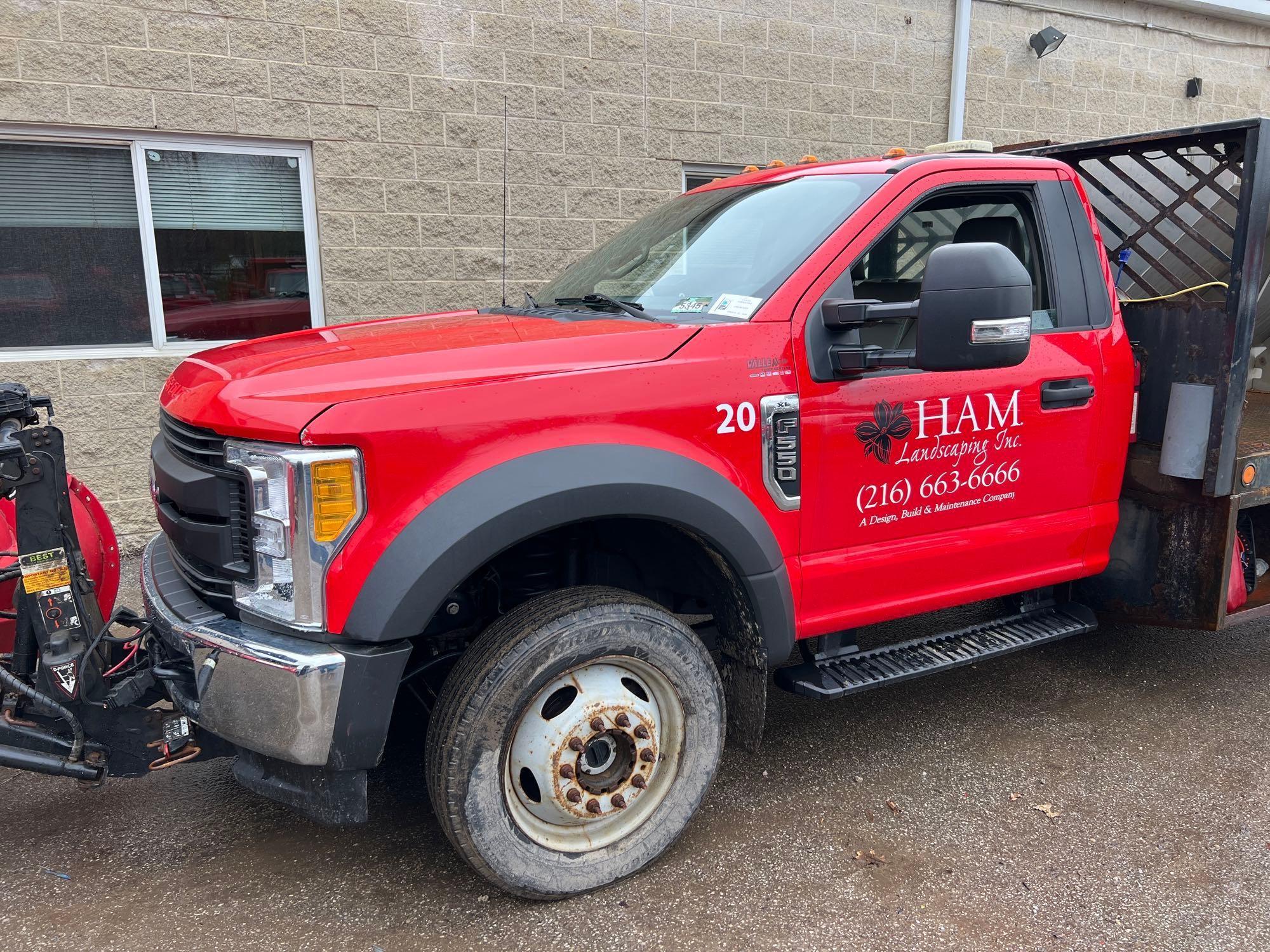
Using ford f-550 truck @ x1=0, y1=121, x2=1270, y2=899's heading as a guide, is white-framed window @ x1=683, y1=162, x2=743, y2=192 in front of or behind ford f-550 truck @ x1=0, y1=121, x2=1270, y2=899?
behind

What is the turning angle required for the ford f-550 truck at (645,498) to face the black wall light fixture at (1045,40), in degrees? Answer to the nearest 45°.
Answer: approximately 180°

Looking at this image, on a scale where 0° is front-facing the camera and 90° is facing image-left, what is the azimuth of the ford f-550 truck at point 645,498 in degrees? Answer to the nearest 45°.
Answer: approximately 45°
